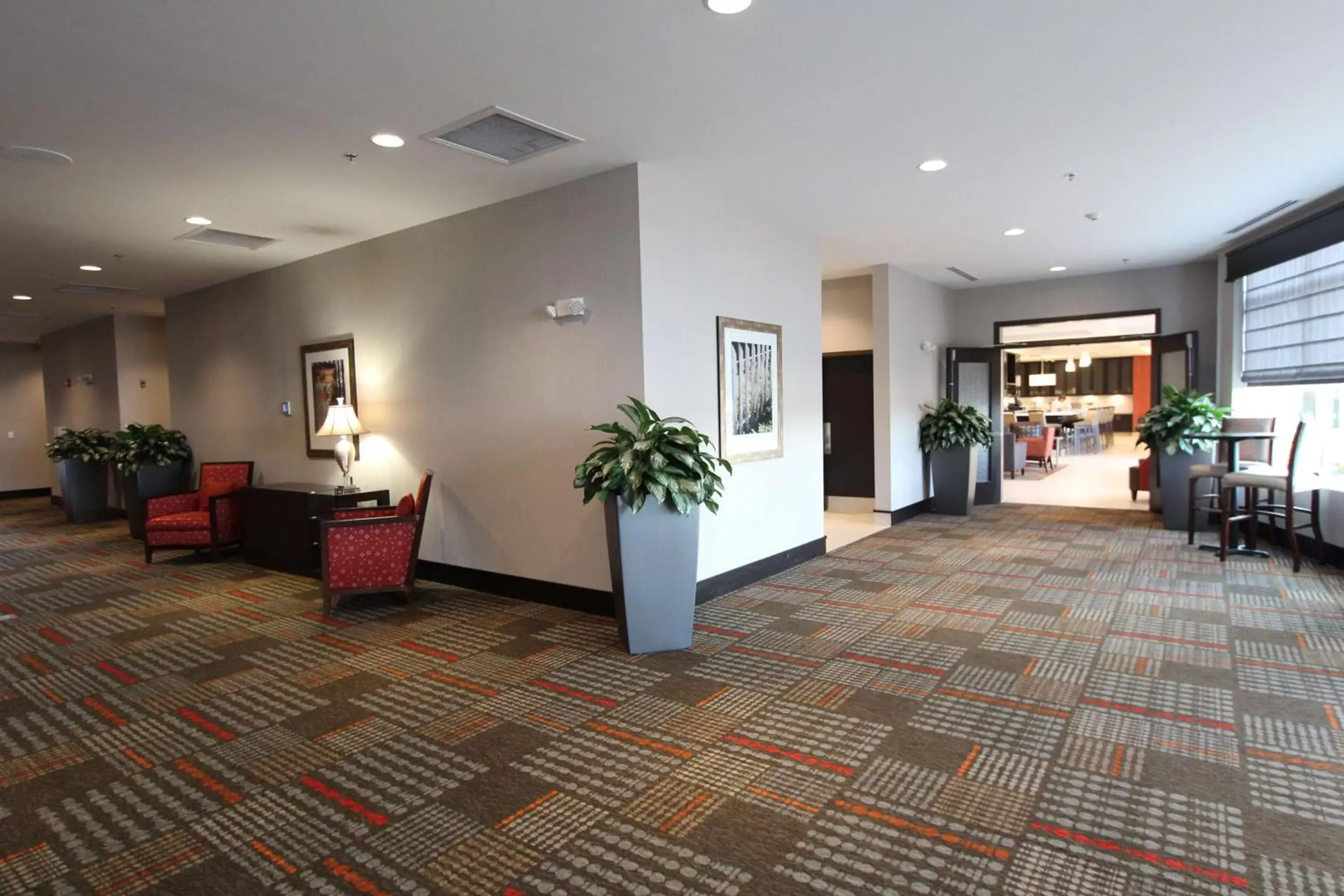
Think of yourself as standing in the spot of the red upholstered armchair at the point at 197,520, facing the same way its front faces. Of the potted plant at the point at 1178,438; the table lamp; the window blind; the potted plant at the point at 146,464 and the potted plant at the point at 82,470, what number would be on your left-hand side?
3

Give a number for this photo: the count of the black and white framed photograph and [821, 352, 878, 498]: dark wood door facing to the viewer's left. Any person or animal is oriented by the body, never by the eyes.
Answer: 0

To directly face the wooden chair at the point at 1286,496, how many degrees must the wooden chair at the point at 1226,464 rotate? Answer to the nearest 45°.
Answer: approximately 45° to its left

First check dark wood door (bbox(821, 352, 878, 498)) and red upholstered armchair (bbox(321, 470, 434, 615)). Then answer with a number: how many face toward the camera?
1

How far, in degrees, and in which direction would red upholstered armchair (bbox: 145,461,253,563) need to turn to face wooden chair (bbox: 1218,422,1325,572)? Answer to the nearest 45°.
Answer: approximately 90° to its left

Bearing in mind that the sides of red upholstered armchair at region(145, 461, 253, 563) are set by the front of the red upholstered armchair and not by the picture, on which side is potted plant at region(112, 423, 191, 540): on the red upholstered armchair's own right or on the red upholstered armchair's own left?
on the red upholstered armchair's own right

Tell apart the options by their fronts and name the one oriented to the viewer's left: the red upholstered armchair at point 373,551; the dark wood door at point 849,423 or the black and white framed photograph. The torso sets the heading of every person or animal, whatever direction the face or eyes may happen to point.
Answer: the red upholstered armchair

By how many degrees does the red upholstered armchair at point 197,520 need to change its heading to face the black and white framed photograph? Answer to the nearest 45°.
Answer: approximately 90° to its left

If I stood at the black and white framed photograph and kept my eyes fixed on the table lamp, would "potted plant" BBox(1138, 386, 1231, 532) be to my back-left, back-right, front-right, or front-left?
back-right

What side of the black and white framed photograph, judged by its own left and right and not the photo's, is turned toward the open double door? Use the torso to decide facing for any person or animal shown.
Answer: left
